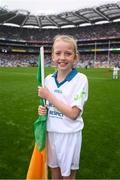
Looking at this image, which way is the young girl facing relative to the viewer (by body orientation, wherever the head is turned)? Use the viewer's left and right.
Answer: facing the viewer and to the left of the viewer
